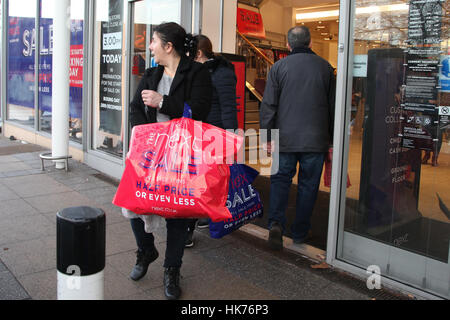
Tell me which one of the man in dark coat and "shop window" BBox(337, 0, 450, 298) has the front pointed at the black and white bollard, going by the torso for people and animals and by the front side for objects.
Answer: the shop window

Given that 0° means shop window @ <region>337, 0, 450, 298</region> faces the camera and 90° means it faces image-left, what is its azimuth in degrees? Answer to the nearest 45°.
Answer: approximately 45°

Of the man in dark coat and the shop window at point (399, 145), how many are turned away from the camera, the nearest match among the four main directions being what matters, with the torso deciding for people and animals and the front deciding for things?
1

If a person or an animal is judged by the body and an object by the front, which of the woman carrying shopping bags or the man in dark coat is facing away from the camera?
the man in dark coat

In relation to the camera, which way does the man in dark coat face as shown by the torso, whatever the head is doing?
away from the camera

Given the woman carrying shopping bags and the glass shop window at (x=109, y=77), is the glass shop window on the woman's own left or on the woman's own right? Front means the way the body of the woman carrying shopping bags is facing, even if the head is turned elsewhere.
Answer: on the woman's own right

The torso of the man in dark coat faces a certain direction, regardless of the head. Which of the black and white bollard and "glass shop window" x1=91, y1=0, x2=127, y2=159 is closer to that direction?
the glass shop window

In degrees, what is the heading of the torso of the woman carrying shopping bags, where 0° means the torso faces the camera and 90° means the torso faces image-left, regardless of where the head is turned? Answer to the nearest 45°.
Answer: approximately 45°

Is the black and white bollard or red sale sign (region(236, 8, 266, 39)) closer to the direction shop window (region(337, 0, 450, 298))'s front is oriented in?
the black and white bollard

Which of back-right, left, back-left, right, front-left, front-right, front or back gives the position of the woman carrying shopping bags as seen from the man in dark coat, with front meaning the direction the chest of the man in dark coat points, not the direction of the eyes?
back-left

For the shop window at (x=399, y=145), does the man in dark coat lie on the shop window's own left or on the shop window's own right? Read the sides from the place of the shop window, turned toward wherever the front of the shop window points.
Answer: on the shop window's own right
